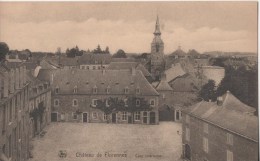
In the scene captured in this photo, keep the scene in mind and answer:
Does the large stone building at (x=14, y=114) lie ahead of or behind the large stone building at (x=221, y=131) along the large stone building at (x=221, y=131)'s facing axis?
ahead

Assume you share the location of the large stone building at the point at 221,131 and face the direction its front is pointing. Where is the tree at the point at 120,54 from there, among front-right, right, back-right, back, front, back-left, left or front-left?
front-right

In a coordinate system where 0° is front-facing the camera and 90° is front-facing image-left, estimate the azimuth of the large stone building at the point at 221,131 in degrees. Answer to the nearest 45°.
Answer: approximately 45°

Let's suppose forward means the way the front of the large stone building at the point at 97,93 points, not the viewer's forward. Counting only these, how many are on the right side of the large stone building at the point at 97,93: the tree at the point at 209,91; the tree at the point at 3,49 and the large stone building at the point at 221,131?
1

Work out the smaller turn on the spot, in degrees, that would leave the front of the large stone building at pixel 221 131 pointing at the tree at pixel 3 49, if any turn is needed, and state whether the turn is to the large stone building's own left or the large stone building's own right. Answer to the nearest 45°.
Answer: approximately 45° to the large stone building's own right

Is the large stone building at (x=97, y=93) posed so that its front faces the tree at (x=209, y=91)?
no

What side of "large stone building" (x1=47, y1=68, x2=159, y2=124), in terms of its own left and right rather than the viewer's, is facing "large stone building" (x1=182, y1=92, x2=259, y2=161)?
front

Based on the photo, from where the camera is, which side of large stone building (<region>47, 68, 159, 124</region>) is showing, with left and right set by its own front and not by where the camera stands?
front

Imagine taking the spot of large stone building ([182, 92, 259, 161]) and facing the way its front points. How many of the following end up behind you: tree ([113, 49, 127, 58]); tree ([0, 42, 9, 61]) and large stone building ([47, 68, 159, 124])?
0

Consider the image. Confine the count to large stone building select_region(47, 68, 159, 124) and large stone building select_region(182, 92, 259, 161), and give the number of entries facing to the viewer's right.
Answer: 0
